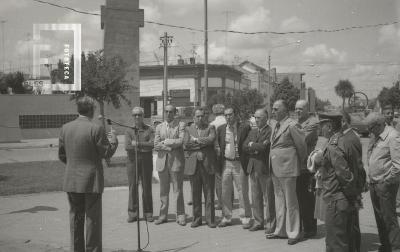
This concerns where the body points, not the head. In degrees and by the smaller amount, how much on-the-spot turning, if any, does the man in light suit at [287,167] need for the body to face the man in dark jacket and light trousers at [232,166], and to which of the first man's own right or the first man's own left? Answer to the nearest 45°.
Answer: approximately 90° to the first man's own right

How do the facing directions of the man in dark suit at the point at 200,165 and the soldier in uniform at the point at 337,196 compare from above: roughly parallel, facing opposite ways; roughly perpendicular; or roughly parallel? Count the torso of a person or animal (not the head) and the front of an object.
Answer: roughly perpendicular

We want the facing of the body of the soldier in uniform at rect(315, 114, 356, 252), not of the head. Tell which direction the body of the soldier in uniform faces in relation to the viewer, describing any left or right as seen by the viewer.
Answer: facing to the left of the viewer

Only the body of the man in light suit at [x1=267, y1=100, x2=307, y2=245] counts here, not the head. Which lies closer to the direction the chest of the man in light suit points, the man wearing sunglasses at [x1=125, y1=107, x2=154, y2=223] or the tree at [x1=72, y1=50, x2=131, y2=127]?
the man wearing sunglasses

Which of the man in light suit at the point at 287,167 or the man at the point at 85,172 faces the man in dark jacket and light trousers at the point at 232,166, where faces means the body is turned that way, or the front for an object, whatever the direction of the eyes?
the man

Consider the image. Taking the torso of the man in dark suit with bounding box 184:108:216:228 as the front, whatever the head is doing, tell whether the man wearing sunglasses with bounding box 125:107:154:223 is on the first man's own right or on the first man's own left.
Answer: on the first man's own right

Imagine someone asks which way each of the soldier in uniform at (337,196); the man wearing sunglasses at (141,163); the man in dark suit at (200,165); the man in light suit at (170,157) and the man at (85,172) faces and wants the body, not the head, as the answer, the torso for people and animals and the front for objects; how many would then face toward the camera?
3

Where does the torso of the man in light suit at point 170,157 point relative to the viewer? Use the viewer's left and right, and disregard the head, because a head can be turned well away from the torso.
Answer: facing the viewer

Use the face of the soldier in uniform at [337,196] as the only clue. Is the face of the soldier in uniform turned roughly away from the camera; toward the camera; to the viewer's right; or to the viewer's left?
to the viewer's left

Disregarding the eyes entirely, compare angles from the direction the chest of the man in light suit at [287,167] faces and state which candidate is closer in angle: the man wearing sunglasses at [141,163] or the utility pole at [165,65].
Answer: the man wearing sunglasses

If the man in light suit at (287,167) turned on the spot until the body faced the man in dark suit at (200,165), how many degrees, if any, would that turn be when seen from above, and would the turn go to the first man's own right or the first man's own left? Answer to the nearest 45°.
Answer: approximately 90° to the first man's own right

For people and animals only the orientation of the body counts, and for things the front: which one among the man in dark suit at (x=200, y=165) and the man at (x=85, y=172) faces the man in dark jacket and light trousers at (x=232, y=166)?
the man

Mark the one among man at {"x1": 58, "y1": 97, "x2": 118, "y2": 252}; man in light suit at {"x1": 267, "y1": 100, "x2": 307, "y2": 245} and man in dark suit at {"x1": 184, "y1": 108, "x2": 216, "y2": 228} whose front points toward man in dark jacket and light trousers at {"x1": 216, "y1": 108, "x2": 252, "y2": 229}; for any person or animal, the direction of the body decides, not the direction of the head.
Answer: the man

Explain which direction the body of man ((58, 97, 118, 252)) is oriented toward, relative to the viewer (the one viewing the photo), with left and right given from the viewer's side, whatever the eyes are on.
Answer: facing away from the viewer and to the right of the viewer

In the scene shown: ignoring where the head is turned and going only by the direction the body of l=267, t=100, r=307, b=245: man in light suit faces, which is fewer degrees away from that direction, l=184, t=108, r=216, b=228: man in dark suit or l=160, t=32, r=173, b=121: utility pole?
the man in dark suit

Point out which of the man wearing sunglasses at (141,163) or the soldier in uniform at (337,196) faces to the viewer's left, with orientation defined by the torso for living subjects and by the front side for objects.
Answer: the soldier in uniform
